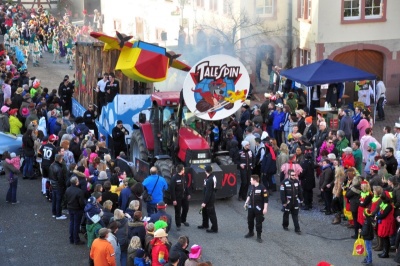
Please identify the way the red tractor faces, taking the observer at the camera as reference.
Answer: facing the viewer and to the right of the viewer

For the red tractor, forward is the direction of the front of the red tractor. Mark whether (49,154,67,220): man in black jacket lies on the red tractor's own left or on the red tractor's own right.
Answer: on the red tractor's own right

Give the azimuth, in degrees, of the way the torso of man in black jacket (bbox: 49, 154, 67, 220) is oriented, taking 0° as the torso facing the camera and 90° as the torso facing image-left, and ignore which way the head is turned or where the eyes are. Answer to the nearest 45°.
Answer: approximately 270°

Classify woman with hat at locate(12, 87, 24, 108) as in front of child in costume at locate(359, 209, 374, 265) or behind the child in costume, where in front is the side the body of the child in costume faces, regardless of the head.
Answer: in front

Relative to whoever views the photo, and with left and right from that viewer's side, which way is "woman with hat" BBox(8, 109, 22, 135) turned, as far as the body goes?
facing away from the viewer and to the right of the viewer
